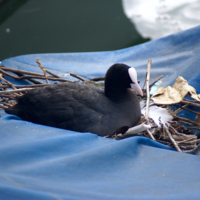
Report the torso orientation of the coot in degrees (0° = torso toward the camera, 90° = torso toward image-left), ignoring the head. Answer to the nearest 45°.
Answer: approximately 270°
